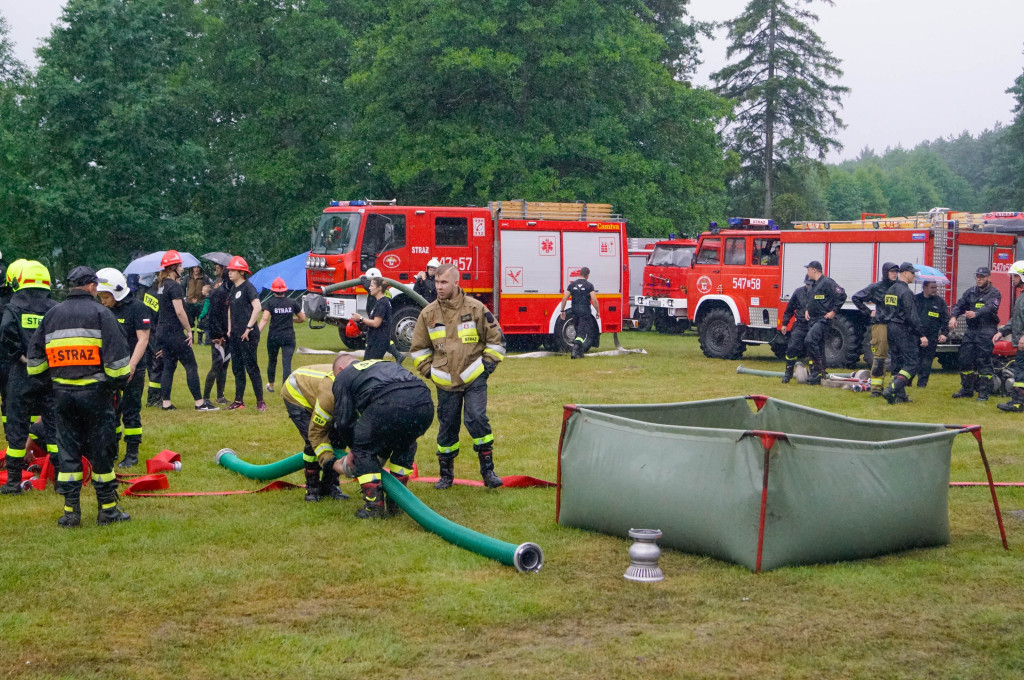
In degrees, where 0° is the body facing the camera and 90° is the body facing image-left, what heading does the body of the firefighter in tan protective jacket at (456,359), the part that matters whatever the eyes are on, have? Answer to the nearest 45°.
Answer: approximately 0°

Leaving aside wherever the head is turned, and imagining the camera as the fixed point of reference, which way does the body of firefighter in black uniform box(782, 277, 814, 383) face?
toward the camera

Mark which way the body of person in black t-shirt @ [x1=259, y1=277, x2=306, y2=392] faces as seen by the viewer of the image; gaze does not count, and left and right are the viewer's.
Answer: facing away from the viewer

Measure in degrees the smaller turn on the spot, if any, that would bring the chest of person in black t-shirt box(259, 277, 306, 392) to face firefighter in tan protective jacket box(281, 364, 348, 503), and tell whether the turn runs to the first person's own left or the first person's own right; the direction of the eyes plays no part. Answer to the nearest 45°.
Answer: approximately 180°

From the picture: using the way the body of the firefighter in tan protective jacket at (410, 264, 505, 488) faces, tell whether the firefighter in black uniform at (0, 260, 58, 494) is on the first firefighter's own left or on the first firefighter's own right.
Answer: on the first firefighter's own right
